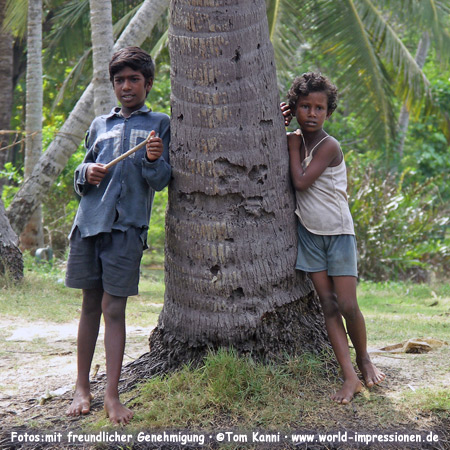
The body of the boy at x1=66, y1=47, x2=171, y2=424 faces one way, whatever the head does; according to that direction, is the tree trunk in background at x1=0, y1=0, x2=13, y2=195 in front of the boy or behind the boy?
behind

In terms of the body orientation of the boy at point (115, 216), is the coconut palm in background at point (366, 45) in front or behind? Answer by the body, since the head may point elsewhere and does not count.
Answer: behind

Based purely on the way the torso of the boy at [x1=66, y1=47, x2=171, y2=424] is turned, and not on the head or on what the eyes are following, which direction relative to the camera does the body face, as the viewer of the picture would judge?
toward the camera

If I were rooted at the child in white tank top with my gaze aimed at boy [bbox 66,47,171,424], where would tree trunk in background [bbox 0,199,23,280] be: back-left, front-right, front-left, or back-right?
front-right

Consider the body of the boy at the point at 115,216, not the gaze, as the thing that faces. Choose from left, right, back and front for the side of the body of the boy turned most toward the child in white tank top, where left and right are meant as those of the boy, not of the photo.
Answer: left

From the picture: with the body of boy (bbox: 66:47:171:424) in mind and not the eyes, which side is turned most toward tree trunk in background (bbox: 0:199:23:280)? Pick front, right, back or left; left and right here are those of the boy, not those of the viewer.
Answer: back

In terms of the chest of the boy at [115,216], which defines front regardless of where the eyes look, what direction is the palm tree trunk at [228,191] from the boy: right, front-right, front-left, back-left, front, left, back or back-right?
left

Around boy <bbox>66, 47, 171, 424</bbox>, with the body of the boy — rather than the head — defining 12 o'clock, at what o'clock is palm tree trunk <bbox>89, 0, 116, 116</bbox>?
The palm tree trunk is roughly at 6 o'clock from the boy.

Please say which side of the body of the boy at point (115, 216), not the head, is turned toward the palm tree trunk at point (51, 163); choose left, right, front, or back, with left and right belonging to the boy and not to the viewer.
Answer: back
